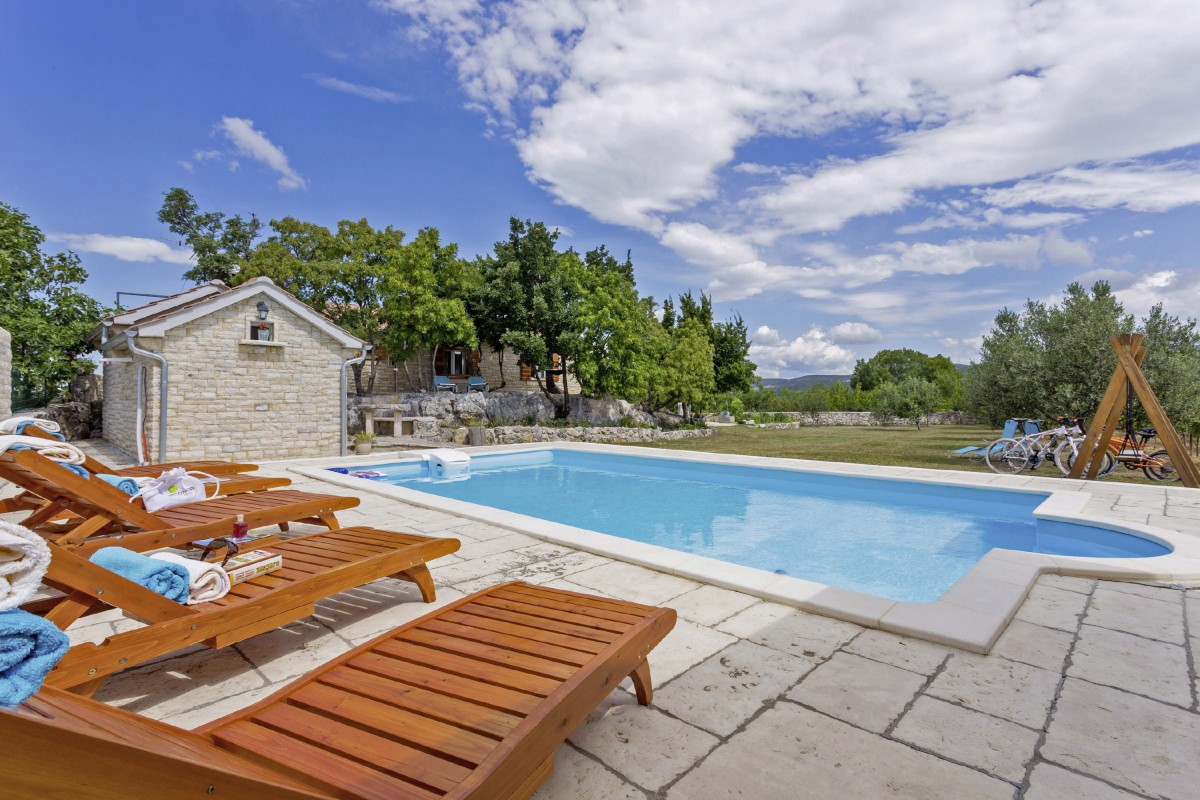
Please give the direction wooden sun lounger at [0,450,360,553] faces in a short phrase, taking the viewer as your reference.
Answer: facing away from the viewer and to the right of the viewer

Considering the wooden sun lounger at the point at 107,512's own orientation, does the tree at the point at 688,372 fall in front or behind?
in front

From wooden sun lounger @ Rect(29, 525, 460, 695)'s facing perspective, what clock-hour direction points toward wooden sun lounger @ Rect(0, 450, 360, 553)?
wooden sun lounger @ Rect(0, 450, 360, 553) is roughly at 10 o'clock from wooden sun lounger @ Rect(29, 525, 460, 695).

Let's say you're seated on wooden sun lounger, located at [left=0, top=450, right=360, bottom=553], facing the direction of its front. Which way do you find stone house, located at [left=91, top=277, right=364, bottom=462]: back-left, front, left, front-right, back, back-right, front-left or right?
front-left

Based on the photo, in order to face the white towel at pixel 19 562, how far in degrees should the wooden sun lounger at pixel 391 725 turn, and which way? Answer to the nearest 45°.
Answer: approximately 135° to its left

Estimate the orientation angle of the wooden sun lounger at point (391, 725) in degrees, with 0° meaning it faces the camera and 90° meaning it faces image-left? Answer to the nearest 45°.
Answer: approximately 225°

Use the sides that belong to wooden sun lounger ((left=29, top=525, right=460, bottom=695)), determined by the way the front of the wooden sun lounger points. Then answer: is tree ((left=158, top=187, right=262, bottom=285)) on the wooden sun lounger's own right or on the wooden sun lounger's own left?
on the wooden sun lounger's own left

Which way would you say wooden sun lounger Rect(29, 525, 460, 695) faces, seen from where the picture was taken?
facing away from the viewer and to the right of the viewer

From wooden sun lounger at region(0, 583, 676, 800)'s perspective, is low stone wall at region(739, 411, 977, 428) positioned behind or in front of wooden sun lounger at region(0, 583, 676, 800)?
in front

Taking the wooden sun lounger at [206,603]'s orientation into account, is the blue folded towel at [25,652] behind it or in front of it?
behind
